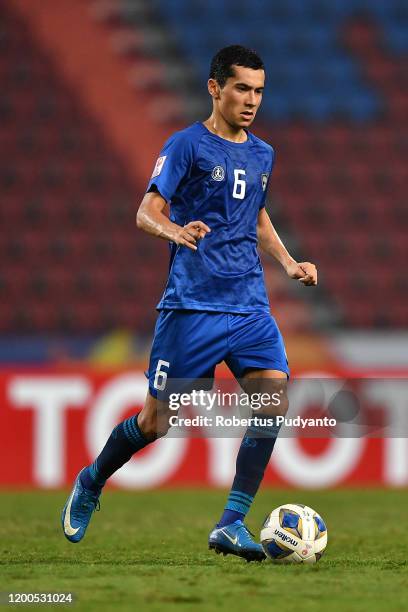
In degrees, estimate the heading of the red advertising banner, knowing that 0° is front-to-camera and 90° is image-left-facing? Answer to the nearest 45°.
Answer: approximately 0°

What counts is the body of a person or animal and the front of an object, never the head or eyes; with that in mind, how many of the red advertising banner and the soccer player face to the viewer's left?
0

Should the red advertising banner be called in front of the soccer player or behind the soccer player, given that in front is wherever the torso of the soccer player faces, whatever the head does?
behind

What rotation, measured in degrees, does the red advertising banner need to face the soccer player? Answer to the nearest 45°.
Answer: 0° — it already faces them

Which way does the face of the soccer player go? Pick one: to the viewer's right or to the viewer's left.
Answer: to the viewer's right

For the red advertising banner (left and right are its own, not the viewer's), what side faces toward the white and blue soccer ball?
front

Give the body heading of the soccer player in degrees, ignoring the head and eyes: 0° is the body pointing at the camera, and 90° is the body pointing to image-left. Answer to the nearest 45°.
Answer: approximately 315°
